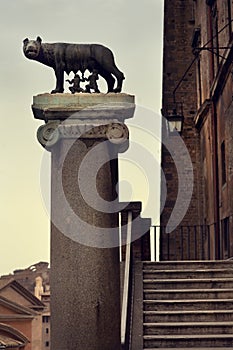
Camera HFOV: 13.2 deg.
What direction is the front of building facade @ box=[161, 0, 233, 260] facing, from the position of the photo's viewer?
facing to the left of the viewer

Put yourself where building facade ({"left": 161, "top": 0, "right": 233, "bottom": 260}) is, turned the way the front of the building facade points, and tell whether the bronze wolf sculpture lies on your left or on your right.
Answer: on your left

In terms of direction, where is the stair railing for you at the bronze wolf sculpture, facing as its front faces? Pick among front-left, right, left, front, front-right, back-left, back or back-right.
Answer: right

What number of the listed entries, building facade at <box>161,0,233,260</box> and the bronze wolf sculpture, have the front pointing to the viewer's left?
2

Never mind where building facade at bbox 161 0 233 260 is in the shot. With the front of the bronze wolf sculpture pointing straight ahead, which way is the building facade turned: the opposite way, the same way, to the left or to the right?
the same way

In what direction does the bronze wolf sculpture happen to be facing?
to the viewer's left

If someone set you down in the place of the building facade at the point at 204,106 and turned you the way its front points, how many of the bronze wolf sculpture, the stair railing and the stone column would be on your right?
0

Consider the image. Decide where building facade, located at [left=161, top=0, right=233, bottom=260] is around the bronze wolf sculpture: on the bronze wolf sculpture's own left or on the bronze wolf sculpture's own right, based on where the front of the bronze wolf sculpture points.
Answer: on the bronze wolf sculpture's own right

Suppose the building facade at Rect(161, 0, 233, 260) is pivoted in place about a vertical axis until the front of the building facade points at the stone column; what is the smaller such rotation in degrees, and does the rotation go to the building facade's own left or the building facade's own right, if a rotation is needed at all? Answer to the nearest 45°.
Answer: approximately 90° to the building facade's own left
